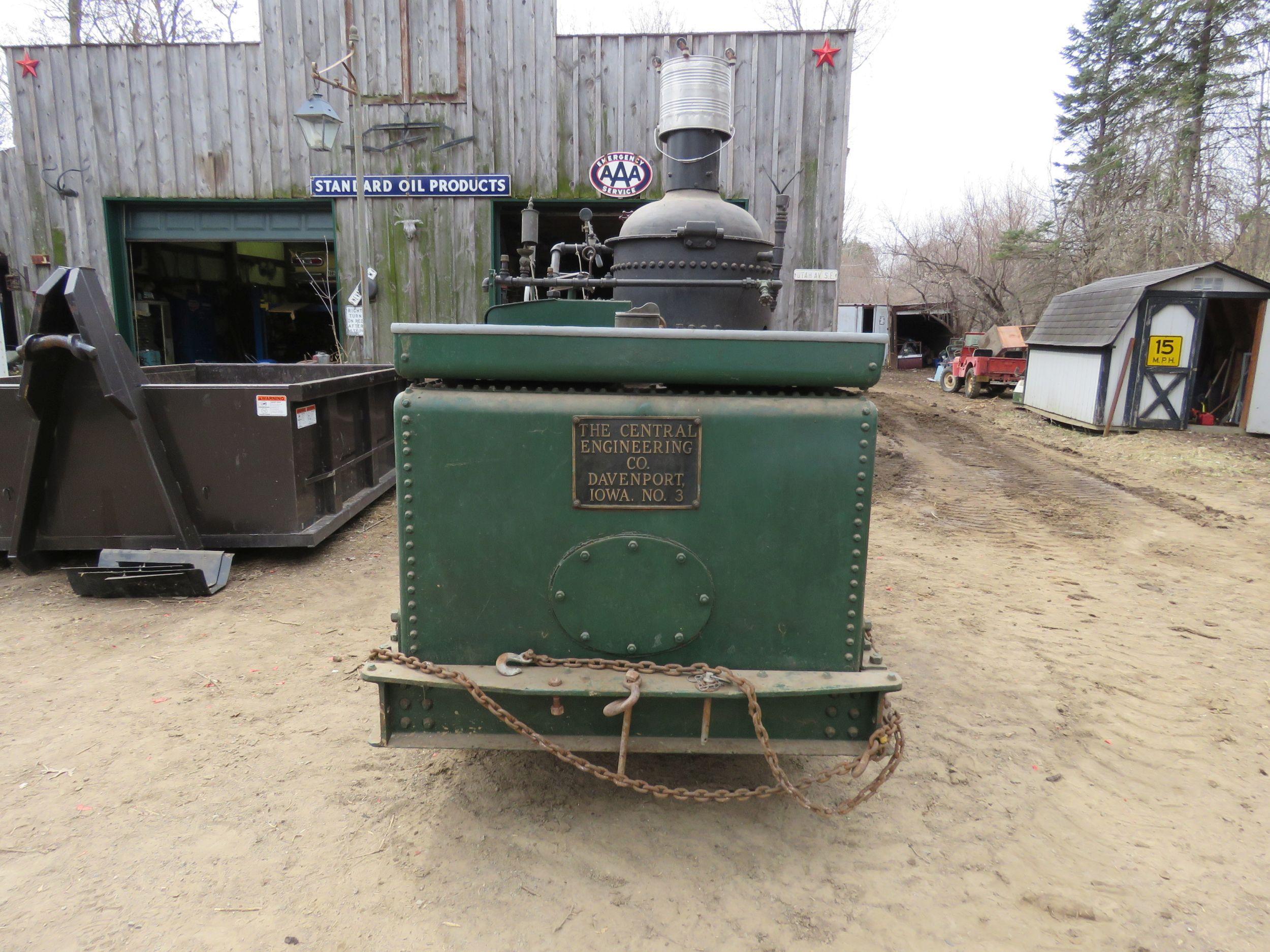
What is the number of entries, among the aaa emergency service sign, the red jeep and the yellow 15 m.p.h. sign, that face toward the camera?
2

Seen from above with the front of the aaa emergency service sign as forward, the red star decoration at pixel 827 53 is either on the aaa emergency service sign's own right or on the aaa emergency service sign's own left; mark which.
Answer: on the aaa emergency service sign's own left

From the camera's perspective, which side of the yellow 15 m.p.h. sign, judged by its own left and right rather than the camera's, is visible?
front

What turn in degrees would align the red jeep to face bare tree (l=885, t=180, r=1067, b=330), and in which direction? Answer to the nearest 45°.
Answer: approximately 45° to its right

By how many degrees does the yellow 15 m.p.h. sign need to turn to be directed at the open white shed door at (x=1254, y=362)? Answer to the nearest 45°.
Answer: approximately 135° to its left

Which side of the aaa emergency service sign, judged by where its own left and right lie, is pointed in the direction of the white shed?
left

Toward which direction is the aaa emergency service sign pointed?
toward the camera

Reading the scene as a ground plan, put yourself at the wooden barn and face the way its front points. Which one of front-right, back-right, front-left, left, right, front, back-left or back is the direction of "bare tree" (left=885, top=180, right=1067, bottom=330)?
back-left

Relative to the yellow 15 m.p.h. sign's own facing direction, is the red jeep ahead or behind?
behind

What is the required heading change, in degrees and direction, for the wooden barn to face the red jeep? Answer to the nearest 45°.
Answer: approximately 135° to its left
